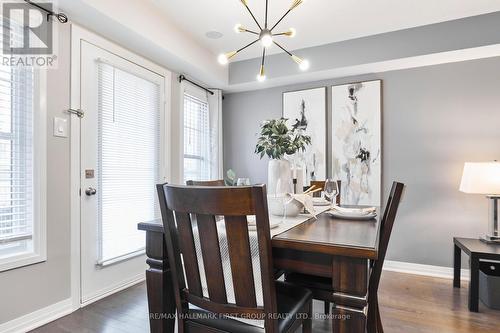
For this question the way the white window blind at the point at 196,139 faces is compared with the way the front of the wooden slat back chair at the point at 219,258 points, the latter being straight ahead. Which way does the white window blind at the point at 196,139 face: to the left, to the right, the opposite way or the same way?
to the right

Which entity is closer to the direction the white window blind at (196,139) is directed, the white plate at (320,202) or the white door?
the white plate

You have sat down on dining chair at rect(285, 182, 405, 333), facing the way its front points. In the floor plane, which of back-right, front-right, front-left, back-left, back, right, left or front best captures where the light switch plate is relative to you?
front

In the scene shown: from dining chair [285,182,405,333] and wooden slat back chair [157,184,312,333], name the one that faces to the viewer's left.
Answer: the dining chair

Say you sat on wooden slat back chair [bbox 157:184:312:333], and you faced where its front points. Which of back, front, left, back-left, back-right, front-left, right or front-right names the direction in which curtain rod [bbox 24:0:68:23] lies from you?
left

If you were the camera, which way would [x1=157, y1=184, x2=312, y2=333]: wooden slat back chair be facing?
facing away from the viewer and to the right of the viewer

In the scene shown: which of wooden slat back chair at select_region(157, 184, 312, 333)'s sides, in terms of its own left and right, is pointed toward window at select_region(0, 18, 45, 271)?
left

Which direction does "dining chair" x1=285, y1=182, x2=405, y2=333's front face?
to the viewer's left

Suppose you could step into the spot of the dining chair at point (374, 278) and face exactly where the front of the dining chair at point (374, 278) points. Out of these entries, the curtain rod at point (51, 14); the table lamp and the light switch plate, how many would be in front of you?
2

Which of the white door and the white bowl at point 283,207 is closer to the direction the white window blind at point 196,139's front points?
the white bowl

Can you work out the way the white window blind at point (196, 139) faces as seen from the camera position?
facing the viewer and to the right of the viewer

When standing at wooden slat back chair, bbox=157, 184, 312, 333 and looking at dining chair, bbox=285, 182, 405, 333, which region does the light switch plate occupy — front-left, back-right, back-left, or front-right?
back-left

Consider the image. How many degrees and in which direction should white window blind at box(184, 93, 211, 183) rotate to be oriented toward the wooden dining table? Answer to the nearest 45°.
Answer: approximately 45° to its right

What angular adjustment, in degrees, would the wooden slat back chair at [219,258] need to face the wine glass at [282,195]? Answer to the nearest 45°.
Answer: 0° — it already faces it

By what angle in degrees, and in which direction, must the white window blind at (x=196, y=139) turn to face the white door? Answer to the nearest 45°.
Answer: approximately 90° to its right

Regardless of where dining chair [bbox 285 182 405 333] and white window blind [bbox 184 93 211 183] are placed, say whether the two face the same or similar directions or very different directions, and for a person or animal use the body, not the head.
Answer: very different directions

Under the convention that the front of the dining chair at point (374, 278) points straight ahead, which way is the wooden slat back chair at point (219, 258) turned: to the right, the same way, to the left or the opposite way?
to the right
